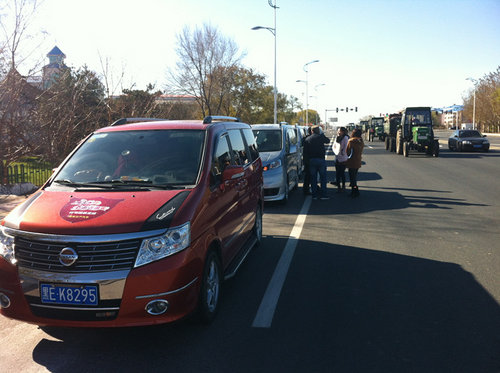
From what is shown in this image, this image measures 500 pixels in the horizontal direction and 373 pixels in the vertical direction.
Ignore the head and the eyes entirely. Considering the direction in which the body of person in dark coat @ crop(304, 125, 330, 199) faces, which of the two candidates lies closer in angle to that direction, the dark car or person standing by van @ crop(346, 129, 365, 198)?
the dark car

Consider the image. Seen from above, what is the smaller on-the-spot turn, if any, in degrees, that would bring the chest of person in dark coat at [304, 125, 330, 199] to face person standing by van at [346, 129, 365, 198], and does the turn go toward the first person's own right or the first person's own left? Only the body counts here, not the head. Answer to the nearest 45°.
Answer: approximately 45° to the first person's own right

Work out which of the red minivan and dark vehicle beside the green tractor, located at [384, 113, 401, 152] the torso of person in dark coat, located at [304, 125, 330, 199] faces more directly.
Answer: the dark vehicle beside the green tractor

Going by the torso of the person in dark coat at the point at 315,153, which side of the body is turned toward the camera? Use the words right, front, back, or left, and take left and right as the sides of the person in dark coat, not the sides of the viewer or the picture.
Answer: back
